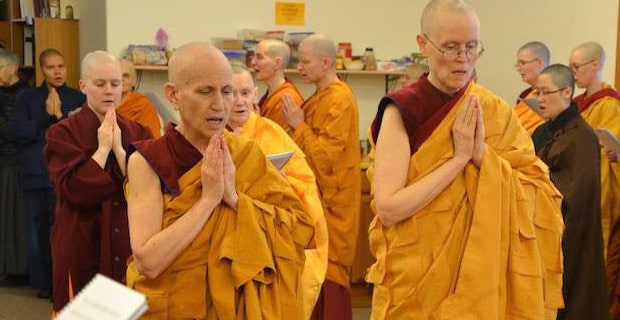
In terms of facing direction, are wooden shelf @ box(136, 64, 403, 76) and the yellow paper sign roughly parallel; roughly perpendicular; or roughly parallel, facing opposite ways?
roughly parallel

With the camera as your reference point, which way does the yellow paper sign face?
facing the viewer

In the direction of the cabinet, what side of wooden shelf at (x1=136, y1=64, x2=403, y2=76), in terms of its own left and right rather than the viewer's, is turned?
right

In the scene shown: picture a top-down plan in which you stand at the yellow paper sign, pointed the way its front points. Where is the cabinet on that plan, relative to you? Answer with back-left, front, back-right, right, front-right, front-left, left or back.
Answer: right

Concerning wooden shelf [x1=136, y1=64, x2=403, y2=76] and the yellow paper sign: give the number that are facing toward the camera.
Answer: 2
